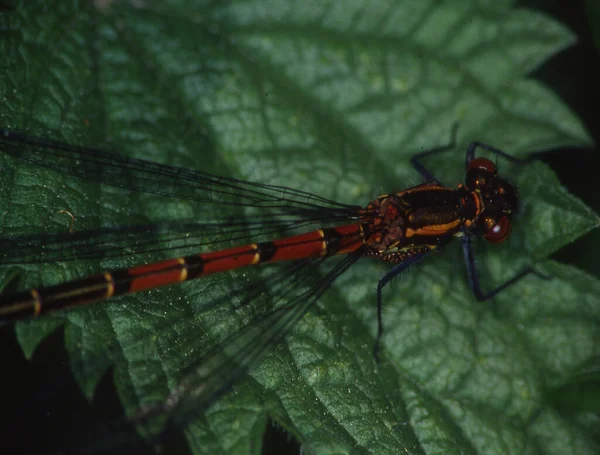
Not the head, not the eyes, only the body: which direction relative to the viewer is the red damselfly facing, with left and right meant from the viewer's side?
facing to the right of the viewer
